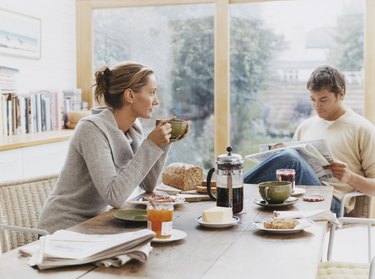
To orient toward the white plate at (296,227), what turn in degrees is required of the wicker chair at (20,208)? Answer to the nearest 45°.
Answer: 0° — it already faces it

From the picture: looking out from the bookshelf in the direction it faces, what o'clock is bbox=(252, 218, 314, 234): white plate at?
The white plate is roughly at 1 o'clock from the bookshelf.

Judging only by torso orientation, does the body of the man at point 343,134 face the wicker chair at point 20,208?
yes

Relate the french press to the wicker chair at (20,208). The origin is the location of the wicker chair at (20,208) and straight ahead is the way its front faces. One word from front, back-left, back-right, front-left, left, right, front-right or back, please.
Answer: front

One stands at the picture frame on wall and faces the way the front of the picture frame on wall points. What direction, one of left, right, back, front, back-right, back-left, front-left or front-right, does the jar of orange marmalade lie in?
front-right

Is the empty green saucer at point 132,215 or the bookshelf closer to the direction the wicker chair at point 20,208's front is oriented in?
the empty green saucer

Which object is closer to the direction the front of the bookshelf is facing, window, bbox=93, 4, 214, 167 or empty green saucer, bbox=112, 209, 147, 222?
the empty green saucer

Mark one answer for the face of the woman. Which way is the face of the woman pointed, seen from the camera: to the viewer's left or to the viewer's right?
to the viewer's right

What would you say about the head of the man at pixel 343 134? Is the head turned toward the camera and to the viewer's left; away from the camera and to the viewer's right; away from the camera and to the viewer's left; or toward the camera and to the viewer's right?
toward the camera and to the viewer's left

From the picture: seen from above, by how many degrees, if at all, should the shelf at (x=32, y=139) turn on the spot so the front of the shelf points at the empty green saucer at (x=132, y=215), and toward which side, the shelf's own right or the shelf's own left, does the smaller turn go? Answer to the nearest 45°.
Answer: approximately 45° to the shelf's own right

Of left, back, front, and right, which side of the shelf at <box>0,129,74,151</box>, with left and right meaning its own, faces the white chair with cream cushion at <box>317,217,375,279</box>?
front

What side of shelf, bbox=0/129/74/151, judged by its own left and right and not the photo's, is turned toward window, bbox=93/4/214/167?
left

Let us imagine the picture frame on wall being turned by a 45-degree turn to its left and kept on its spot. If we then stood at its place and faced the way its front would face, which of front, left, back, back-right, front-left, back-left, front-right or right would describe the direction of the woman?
right

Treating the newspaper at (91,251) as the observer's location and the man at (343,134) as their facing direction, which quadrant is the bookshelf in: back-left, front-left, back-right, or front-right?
front-left

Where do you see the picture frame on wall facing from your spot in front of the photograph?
facing the viewer and to the right of the viewer

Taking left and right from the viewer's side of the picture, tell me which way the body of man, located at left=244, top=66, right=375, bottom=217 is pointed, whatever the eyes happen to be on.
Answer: facing the viewer and to the left of the viewer

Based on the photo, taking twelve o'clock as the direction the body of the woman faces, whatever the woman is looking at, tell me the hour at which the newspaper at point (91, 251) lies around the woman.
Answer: The newspaper is roughly at 3 o'clock from the woman.
